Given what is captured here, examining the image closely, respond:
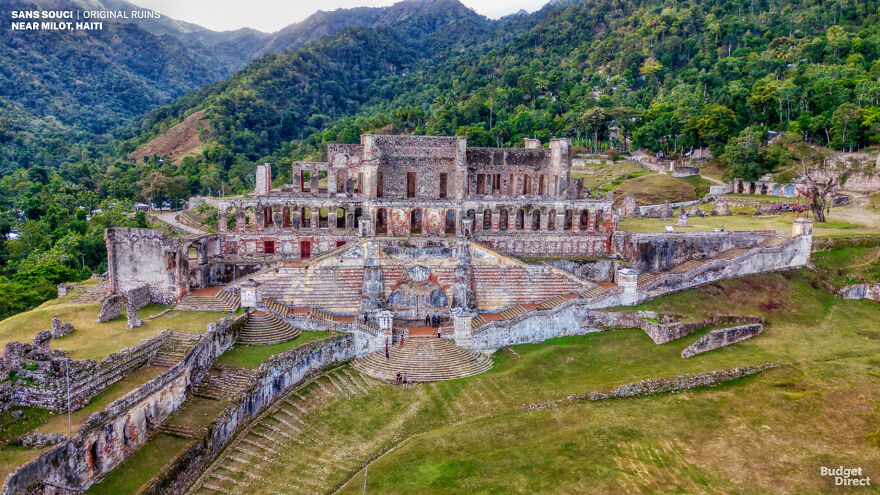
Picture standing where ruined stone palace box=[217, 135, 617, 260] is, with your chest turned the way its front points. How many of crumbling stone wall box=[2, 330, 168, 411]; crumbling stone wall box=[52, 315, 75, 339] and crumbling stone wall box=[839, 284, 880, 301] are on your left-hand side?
1

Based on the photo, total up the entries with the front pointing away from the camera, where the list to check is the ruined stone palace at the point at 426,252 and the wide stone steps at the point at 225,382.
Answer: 0

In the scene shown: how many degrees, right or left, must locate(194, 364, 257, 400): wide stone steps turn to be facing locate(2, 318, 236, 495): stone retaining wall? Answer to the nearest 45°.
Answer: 0° — it already faces it

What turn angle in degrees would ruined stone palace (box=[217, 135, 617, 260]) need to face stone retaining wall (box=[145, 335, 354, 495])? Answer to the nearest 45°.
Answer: approximately 45° to its right

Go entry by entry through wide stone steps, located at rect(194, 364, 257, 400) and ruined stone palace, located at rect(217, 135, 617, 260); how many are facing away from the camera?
0

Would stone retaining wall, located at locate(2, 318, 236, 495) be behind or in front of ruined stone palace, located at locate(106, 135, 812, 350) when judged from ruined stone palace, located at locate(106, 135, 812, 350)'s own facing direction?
in front

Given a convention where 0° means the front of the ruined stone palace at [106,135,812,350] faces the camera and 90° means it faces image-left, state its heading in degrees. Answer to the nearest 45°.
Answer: approximately 0°

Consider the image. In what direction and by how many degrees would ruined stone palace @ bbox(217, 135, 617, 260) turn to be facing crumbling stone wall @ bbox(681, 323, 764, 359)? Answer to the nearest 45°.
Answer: approximately 45° to its left

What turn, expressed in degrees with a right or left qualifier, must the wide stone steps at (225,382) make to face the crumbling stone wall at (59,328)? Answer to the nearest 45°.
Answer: approximately 90° to its right

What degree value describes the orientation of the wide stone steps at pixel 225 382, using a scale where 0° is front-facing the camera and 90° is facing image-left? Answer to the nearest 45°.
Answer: approximately 45°

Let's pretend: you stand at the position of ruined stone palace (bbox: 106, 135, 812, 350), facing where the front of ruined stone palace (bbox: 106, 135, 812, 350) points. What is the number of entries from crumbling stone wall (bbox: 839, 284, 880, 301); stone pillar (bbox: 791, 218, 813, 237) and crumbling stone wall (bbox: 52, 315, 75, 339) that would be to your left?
2

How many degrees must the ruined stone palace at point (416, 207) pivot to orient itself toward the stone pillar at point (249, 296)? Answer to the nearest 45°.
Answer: approximately 45° to its right

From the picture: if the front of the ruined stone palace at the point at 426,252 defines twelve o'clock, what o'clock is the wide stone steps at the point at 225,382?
The wide stone steps is roughly at 1 o'clock from the ruined stone palace.

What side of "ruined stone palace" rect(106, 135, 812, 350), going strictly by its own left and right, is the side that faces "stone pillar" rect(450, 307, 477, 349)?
front
